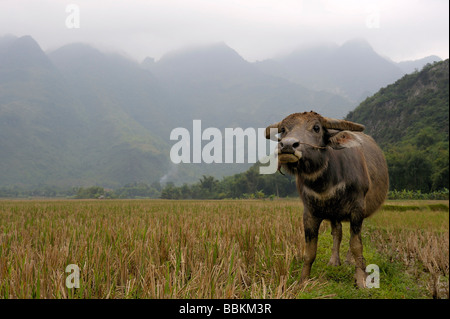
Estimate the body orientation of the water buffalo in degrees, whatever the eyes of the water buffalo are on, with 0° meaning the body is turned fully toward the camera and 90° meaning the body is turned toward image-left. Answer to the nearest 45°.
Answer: approximately 45°
